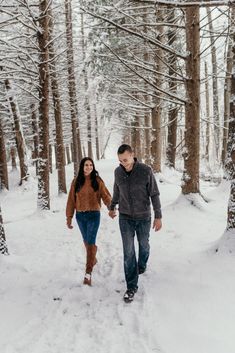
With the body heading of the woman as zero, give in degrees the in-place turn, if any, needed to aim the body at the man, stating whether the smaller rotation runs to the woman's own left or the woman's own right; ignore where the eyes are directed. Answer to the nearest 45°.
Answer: approximately 45° to the woman's own left

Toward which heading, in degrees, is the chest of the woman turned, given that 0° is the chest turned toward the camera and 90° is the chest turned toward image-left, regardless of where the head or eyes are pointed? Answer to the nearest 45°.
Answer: approximately 0°
